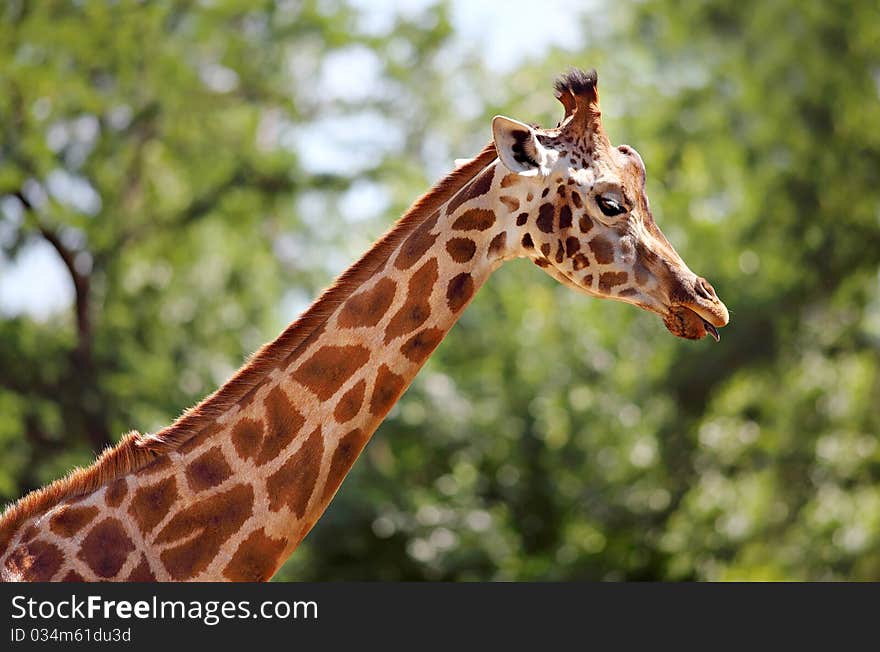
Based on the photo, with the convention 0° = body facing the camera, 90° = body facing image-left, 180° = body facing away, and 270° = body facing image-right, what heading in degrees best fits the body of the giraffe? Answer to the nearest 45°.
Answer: approximately 270°
